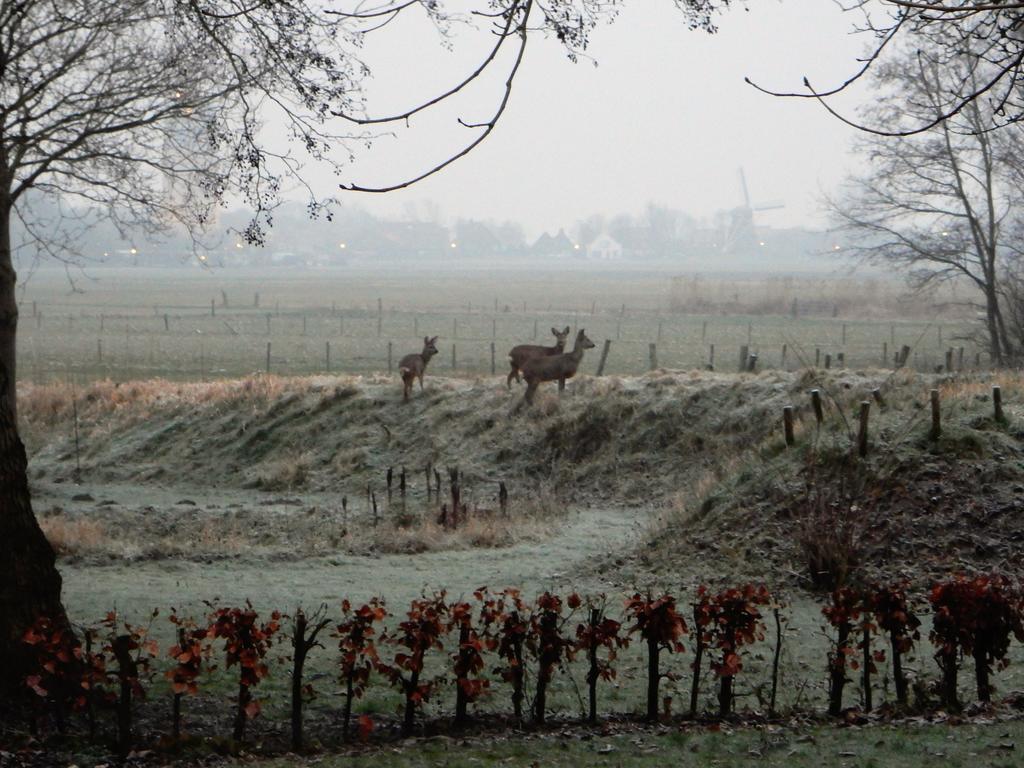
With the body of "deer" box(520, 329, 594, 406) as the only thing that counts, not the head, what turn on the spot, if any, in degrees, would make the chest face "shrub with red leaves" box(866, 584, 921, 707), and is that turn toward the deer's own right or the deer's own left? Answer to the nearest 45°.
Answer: approximately 90° to the deer's own right

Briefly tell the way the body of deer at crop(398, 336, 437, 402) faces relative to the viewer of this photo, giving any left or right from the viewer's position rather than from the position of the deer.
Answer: facing away from the viewer and to the right of the viewer

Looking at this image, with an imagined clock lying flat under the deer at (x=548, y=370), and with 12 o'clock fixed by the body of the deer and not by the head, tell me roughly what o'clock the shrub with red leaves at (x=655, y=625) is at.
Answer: The shrub with red leaves is roughly at 3 o'clock from the deer.

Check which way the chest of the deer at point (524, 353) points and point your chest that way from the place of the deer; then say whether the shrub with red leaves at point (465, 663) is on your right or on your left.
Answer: on your right

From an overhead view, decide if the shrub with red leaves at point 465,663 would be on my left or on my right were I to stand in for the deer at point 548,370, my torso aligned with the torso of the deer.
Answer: on my right

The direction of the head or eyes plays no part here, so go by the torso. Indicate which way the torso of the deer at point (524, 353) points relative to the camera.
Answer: to the viewer's right

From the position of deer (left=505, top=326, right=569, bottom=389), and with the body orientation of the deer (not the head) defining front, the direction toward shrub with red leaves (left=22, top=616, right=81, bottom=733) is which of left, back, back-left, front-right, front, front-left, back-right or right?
right

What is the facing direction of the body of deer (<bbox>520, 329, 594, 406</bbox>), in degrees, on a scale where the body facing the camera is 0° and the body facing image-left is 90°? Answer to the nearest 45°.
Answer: approximately 270°

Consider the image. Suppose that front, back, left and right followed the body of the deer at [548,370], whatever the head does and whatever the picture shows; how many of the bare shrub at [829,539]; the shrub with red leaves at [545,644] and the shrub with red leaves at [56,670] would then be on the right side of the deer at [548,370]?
3

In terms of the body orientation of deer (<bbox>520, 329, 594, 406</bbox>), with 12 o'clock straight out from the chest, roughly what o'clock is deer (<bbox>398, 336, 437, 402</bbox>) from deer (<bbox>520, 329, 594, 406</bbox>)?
deer (<bbox>398, 336, 437, 402</bbox>) is roughly at 7 o'clock from deer (<bbox>520, 329, 594, 406</bbox>).

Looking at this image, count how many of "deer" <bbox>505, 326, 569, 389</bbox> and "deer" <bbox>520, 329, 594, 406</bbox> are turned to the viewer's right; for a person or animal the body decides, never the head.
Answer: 2

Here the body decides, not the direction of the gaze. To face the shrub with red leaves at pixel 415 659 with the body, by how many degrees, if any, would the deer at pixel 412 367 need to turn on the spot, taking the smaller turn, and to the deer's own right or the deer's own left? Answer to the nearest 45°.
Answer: approximately 135° to the deer's own right
